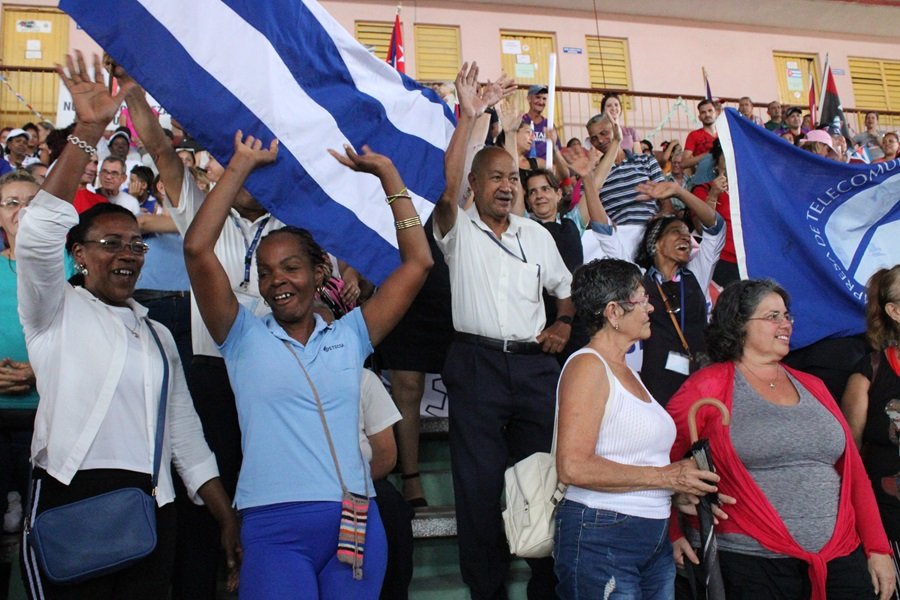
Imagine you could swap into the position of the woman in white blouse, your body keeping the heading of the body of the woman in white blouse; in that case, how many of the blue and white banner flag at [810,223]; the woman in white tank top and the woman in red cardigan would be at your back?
0

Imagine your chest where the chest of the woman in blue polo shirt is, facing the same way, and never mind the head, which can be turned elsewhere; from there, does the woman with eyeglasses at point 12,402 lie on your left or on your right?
on your right

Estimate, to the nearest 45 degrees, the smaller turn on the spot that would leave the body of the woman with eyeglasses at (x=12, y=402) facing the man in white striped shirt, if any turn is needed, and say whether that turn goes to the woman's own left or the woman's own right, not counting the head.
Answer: approximately 90° to the woman's own left

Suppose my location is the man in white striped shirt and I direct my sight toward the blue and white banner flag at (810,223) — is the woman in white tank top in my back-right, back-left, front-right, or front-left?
front-right

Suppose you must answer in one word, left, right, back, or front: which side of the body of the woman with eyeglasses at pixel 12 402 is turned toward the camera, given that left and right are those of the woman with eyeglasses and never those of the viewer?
front

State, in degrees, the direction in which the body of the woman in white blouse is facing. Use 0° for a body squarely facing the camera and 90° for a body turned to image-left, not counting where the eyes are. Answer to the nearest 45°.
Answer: approximately 315°

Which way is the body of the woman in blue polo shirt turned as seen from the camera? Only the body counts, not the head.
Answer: toward the camera

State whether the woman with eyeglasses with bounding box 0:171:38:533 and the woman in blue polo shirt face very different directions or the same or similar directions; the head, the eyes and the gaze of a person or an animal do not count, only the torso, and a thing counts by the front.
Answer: same or similar directions

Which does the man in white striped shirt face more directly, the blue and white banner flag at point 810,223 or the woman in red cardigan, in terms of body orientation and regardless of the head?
the woman in red cardigan

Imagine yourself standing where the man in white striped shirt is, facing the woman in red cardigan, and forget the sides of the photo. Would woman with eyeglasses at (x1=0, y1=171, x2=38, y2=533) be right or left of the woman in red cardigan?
right

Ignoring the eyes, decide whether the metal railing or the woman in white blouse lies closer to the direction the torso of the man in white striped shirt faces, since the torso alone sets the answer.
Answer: the woman in white blouse

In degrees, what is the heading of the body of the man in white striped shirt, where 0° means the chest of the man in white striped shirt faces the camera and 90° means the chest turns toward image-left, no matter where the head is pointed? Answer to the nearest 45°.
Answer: approximately 45°
